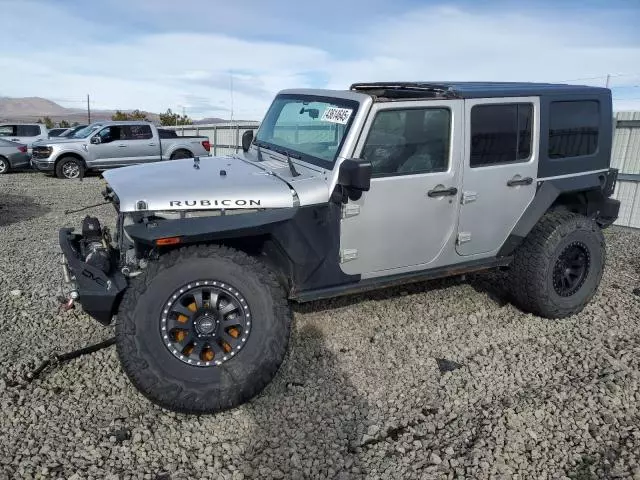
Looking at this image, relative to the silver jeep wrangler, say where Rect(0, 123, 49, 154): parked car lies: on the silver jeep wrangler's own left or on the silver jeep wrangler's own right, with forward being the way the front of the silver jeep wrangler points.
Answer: on the silver jeep wrangler's own right

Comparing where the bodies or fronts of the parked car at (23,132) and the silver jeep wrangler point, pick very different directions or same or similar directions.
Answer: same or similar directions

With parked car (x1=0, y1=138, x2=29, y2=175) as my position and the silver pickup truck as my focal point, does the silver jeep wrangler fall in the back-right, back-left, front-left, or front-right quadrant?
front-right

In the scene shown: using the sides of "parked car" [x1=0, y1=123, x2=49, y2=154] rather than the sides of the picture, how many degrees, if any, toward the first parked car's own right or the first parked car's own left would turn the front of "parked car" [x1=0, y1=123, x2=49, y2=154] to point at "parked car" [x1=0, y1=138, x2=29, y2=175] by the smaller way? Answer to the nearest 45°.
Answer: approximately 90° to the first parked car's own left

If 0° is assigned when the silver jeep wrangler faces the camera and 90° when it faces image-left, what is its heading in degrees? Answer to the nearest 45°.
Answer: approximately 45°

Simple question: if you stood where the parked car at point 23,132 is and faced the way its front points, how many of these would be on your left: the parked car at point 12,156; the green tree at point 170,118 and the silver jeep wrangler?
2

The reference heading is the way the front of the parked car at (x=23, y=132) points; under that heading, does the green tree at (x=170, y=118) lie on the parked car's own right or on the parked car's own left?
on the parked car's own right

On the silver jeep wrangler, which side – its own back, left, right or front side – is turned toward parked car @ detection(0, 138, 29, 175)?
right

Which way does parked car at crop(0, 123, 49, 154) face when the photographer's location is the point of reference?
facing to the left of the viewer

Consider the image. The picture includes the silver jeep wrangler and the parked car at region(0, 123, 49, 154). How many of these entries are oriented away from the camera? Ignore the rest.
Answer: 0

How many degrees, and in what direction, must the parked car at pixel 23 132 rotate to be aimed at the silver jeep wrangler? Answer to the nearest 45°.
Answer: approximately 90° to its left
